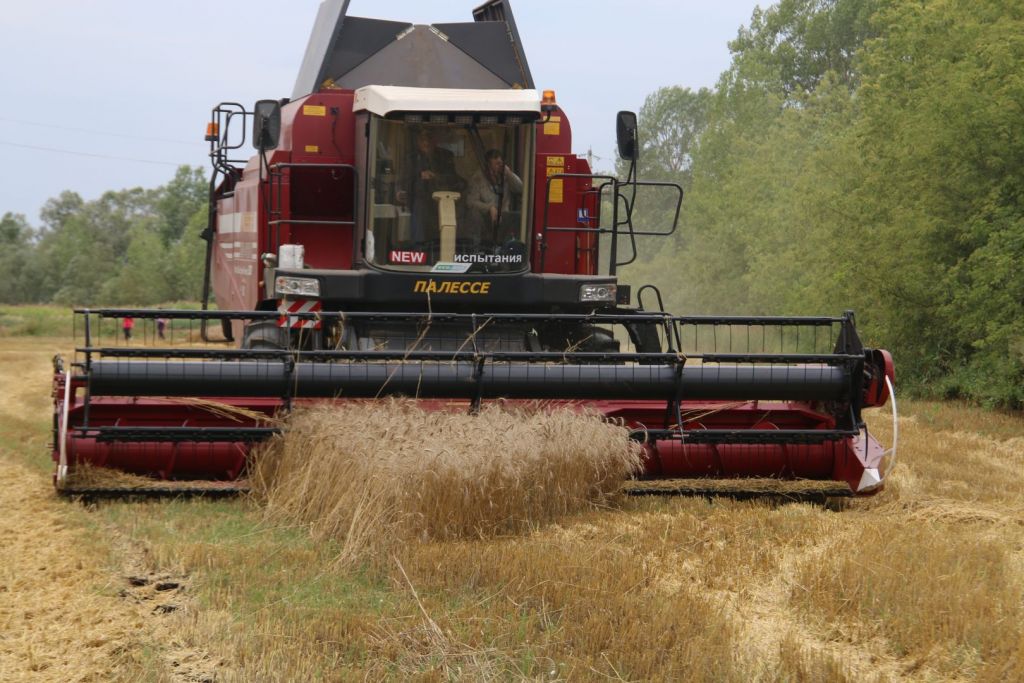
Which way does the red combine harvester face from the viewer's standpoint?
toward the camera
